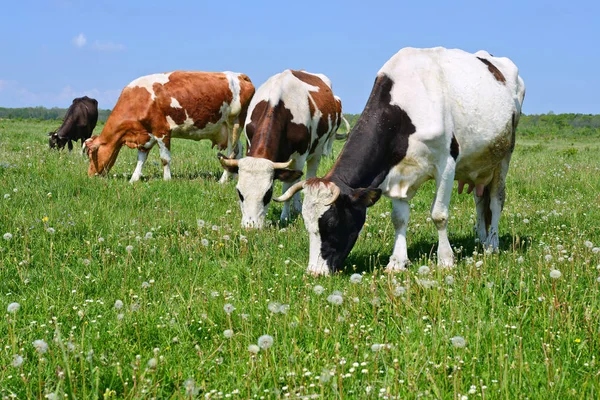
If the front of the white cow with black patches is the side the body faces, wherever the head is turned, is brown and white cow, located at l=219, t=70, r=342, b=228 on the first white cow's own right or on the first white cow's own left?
on the first white cow's own right

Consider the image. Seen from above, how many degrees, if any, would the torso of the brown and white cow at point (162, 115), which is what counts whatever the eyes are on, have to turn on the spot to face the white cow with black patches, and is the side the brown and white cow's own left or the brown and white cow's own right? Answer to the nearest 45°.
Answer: approximately 90° to the brown and white cow's own left

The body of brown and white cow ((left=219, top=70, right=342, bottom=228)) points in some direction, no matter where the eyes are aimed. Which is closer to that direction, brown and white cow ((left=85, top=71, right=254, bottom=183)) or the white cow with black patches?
the white cow with black patches

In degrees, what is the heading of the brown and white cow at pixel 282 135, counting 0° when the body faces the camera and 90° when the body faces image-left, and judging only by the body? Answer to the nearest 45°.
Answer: approximately 45°

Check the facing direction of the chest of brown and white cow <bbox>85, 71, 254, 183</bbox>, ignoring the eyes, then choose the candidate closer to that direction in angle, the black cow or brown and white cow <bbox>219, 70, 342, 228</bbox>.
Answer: the black cow

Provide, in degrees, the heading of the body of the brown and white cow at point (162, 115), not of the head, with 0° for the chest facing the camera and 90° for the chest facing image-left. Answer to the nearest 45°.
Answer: approximately 90°

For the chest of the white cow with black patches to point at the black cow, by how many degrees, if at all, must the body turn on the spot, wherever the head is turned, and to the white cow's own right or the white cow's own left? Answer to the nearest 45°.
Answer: approximately 90° to the white cow's own right

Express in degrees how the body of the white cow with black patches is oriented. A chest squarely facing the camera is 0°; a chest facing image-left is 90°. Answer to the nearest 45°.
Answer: approximately 45°

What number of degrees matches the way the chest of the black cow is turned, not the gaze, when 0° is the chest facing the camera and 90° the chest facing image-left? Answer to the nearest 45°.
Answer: approximately 45°
